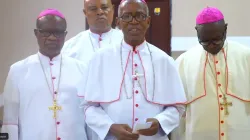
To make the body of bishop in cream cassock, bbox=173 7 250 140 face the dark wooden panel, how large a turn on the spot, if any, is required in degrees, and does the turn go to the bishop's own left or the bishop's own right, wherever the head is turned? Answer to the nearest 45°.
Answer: approximately 180°

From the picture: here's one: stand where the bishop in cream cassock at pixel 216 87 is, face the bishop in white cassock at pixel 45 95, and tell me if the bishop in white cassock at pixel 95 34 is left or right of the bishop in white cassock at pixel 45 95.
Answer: right

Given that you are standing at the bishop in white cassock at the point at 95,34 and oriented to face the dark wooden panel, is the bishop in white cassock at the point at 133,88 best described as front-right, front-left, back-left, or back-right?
back-right

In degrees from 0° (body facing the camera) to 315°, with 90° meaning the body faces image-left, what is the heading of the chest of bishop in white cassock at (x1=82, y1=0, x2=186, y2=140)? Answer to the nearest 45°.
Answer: approximately 0°
